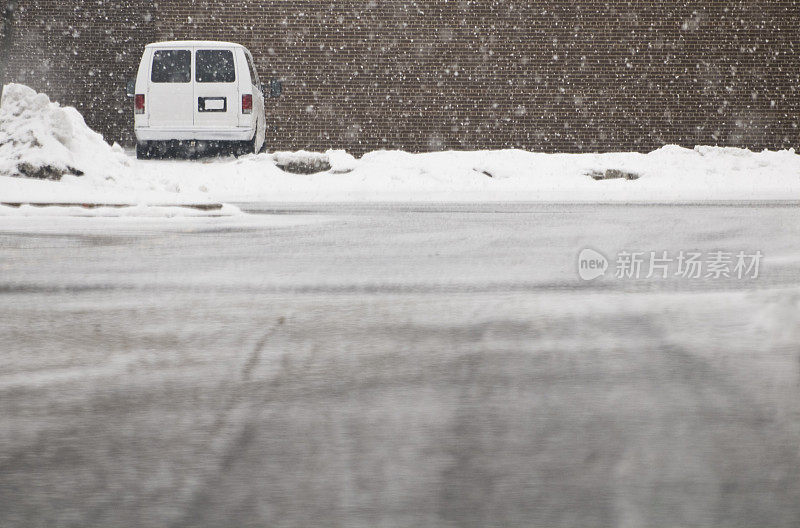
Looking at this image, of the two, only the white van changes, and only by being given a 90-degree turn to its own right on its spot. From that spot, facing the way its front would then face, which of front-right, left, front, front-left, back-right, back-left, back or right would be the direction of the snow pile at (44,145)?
back-right

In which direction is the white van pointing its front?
away from the camera
